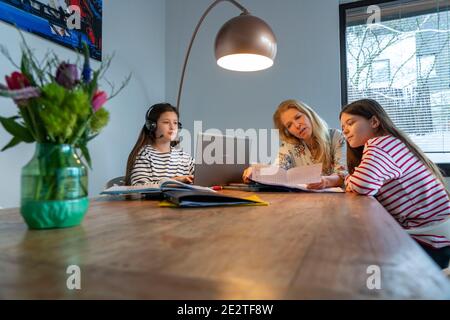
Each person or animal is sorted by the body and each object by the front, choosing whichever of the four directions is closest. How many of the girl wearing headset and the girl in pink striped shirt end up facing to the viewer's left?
1

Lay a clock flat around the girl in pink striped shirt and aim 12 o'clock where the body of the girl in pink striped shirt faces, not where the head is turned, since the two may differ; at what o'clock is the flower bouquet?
The flower bouquet is roughly at 10 o'clock from the girl in pink striped shirt.

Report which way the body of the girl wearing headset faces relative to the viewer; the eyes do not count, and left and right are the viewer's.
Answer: facing the viewer and to the right of the viewer

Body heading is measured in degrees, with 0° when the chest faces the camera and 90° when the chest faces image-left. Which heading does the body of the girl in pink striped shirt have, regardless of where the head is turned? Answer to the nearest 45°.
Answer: approximately 90°

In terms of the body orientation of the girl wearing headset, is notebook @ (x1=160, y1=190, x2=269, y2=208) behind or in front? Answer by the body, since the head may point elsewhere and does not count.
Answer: in front

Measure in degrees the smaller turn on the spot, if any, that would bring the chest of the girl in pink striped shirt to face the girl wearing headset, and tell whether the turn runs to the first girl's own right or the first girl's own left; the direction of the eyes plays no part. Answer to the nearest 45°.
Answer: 0° — they already face them

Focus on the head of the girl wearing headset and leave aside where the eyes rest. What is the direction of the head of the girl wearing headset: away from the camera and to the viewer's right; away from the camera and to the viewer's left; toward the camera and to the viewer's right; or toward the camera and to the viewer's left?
toward the camera and to the viewer's right

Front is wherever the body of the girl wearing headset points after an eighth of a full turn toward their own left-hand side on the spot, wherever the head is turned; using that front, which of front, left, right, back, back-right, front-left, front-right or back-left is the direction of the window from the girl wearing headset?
front

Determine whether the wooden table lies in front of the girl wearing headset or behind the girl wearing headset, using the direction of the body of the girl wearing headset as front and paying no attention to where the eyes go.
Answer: in front

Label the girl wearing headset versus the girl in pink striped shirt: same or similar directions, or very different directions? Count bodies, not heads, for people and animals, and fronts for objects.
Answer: very different directions

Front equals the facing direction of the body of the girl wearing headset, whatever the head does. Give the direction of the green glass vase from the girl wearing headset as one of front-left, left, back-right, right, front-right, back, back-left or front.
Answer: front-right
